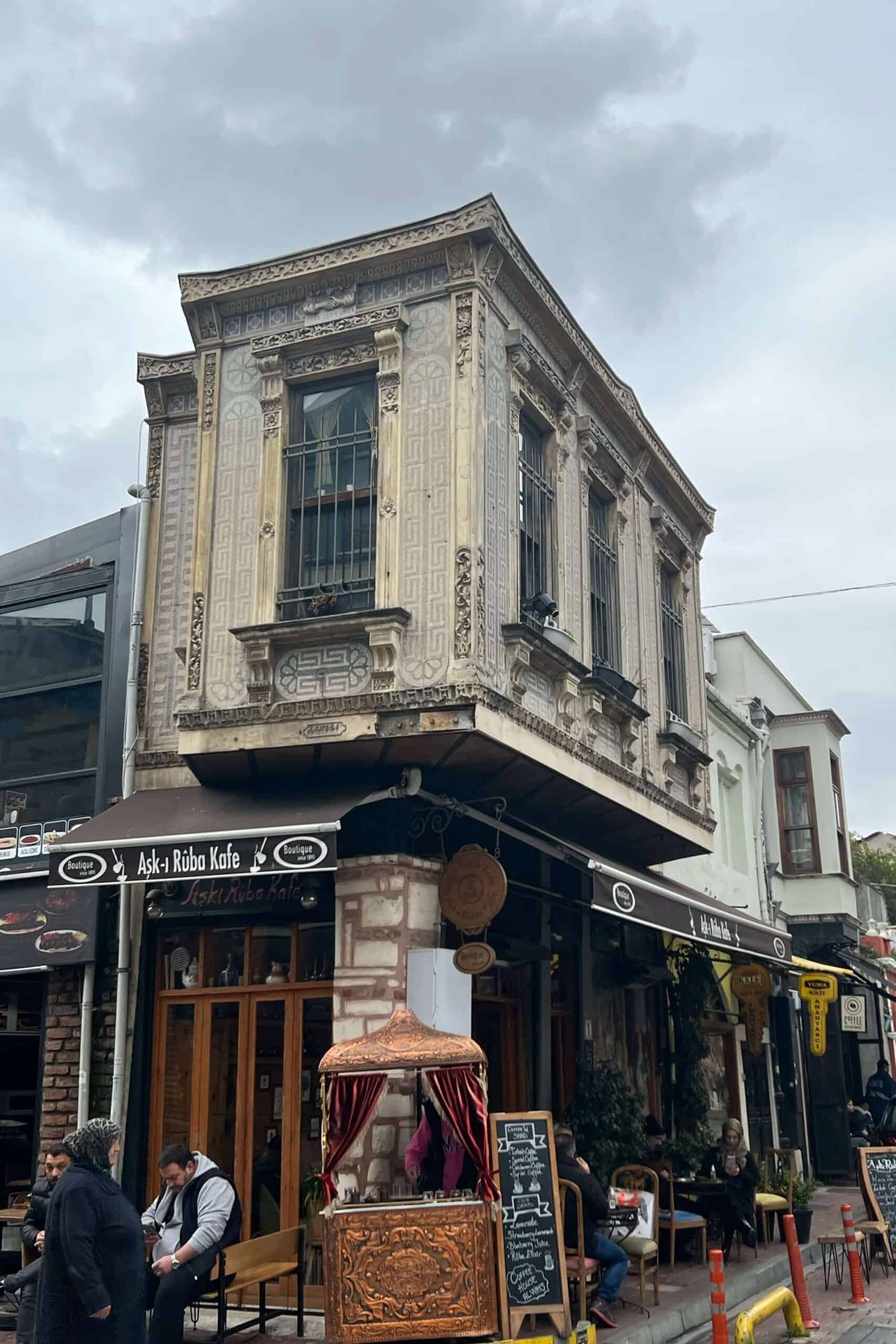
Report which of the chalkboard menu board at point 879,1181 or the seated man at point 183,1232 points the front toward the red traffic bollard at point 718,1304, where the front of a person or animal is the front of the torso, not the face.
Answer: the chalkboard menu board

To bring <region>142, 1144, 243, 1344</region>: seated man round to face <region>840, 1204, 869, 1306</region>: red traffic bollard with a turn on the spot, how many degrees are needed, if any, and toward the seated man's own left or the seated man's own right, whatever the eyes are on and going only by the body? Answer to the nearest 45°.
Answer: approximately 135° to the seated man's own left

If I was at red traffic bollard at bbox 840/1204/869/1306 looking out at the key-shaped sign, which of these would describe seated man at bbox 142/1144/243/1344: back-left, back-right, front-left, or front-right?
back-left

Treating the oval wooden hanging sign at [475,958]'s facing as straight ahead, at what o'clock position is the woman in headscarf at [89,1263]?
The woman in headscarf is roughly at 1 o'clock from the oval wooden hanging sign.

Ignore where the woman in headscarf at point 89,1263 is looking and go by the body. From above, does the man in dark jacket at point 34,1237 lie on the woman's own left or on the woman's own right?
on the woman's own left

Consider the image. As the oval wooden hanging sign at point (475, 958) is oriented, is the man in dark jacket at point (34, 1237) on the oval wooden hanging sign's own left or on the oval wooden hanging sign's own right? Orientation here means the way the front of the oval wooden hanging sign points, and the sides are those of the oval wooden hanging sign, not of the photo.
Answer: on the oval wooden hanging sign's own right

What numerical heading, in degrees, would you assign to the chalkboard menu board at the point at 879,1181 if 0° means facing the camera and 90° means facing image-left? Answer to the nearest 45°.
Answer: approximately 0°

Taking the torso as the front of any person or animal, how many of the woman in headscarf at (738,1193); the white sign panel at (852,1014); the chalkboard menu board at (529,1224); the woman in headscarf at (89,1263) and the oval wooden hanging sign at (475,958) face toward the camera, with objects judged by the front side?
4
